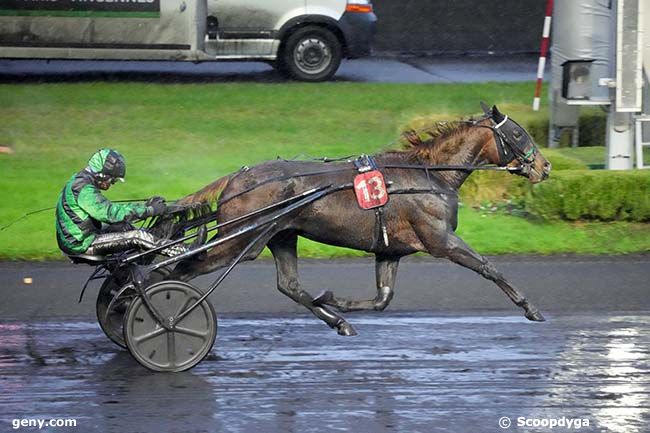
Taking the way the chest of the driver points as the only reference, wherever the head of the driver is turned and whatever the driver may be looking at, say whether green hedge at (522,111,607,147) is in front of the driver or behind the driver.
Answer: in front

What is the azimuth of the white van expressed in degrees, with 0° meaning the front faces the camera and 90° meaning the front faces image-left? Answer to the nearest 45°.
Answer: approximately 270°

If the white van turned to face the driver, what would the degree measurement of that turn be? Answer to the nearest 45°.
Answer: approximately 90° to its right

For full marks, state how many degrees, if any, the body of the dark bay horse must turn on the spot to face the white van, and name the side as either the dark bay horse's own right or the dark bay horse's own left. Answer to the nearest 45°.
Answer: approximately 90° to the dark bay horse's own left

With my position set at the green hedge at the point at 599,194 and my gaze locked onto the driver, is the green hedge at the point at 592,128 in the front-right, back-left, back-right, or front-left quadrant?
back-right

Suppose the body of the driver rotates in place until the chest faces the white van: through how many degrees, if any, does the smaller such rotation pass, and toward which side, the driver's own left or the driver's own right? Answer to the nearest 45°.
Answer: approximately 90° to the driver's own left

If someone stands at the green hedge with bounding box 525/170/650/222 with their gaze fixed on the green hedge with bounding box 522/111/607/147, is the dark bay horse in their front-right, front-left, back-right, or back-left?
back-left

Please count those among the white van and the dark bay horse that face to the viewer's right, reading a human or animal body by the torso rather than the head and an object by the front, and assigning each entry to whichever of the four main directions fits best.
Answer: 2

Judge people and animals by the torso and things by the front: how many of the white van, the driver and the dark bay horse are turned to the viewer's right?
3

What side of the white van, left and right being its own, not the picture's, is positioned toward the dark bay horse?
right

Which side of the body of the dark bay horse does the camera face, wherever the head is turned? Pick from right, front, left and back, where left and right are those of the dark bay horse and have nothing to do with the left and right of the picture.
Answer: right

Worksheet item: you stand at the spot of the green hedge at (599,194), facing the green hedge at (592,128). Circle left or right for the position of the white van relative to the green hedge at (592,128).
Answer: left

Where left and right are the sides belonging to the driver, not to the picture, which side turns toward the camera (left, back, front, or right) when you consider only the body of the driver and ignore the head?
right
